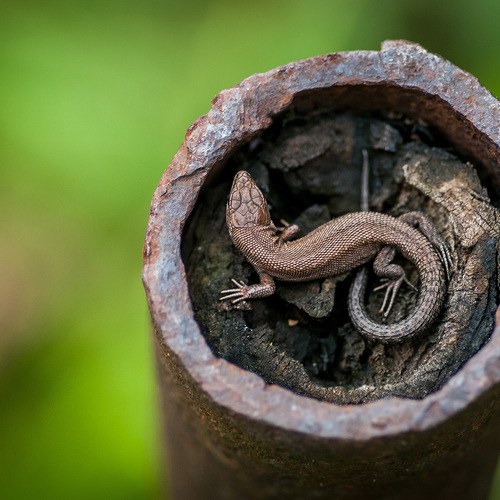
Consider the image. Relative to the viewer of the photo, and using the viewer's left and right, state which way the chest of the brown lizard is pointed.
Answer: facing away from the viewer and to the left of the viewer
